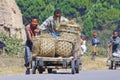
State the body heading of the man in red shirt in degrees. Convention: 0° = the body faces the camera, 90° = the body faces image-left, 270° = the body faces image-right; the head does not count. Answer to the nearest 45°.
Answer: approximately 315°

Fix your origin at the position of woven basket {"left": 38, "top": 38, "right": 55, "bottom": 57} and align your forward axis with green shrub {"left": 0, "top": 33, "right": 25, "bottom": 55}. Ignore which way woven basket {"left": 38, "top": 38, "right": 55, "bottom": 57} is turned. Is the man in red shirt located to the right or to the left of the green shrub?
left

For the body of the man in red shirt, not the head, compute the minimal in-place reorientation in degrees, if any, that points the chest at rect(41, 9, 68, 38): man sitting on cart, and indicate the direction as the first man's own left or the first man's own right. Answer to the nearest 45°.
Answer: approximately 45° to the first man's own left

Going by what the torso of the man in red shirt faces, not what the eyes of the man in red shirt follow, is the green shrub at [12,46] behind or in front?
behind

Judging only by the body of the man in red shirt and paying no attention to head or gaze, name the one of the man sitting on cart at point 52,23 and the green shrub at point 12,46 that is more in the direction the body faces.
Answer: the man sitting on cart

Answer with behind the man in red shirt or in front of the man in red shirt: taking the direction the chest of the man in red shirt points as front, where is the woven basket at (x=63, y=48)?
in front
